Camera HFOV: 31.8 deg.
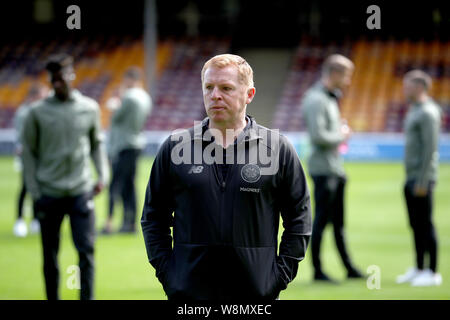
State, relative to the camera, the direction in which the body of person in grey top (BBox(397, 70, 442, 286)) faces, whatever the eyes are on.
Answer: to the viewer's left

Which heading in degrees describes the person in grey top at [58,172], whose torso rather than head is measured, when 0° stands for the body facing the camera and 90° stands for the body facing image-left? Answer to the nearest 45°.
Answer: approximately 0°

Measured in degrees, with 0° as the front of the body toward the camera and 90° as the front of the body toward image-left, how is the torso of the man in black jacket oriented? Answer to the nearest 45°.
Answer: approximately 0°

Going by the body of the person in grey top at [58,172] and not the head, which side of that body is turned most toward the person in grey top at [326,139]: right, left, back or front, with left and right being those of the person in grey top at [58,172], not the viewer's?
left

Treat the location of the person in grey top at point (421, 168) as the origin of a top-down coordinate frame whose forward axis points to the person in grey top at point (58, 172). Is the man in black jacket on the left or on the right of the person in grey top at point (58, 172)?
left

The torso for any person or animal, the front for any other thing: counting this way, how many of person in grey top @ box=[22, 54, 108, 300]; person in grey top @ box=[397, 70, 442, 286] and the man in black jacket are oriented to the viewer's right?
0

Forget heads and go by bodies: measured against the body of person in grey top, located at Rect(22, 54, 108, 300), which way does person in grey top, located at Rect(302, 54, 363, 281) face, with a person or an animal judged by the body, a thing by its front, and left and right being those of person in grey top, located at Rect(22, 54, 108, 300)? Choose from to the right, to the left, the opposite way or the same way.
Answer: to the left

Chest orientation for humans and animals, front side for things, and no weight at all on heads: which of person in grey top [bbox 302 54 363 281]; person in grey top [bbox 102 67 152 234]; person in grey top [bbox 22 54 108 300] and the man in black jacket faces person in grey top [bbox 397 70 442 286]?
person in grey top [bbox 302 54 363 281]

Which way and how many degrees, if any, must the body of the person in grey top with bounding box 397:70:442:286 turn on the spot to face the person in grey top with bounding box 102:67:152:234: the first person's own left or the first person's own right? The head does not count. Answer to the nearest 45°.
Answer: approximately 45° to the first person's own right
